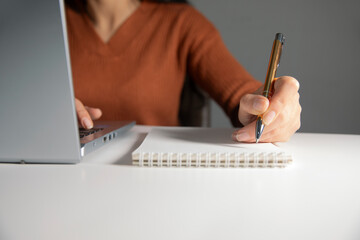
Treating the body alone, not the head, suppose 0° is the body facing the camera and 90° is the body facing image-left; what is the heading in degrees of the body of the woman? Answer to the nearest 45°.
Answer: approximately 0°

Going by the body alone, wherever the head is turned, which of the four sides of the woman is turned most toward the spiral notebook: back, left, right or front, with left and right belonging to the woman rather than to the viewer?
front

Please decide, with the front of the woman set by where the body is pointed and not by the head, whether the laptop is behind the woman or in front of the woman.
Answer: in front
